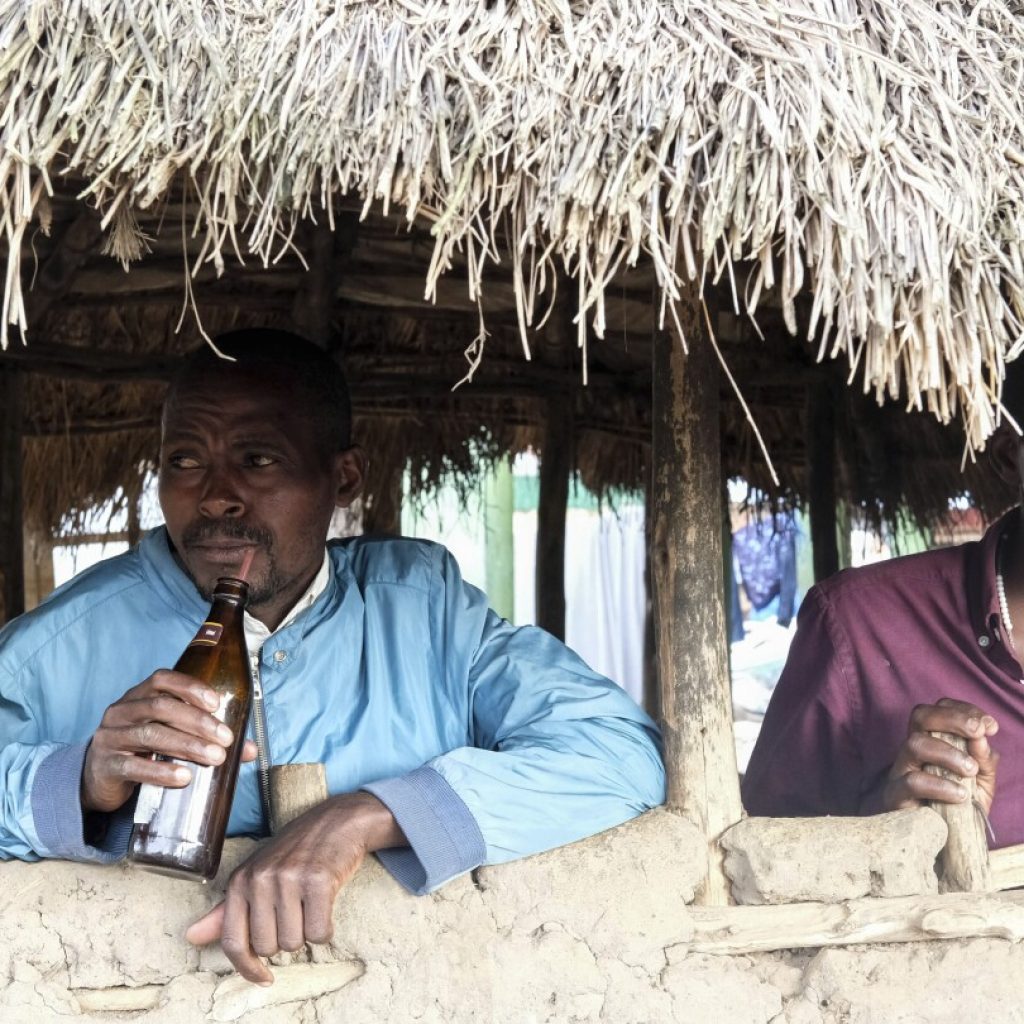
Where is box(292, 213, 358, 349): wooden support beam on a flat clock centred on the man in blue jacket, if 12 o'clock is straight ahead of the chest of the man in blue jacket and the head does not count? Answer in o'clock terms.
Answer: The wooden support beam is roughly at 6 o'clock from the man in blue jacket.

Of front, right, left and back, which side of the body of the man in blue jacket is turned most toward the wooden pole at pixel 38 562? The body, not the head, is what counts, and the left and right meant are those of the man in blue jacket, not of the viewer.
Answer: back

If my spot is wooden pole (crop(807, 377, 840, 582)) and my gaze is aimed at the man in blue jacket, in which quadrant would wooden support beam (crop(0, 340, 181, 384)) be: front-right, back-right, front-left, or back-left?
front-right

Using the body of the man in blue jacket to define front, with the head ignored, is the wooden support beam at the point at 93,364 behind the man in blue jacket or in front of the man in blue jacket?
behind

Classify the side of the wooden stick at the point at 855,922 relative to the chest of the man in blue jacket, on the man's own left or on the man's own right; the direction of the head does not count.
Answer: on the man's own left

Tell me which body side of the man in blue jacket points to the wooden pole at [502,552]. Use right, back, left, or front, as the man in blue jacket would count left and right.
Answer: back

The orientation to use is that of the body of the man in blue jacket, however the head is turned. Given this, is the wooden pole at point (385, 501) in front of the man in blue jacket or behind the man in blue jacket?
behind

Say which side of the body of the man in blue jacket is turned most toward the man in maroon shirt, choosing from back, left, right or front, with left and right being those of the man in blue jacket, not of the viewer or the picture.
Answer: left

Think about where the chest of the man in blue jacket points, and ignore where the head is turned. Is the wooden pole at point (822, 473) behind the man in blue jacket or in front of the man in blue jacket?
behind

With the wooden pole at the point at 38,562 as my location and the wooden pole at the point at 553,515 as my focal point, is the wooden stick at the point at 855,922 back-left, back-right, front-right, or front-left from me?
front-right

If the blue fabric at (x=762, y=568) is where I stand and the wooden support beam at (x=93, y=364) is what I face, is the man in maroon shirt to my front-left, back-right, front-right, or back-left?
front-left

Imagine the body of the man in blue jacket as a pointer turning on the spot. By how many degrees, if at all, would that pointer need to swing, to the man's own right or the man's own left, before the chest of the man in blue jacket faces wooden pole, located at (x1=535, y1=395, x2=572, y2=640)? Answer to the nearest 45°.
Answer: approximately 180°

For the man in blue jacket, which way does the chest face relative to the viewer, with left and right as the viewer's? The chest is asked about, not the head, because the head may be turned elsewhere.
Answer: facing the viewer
